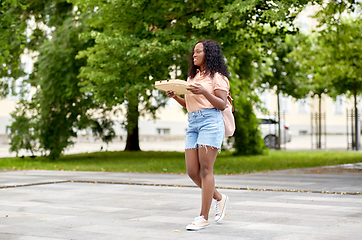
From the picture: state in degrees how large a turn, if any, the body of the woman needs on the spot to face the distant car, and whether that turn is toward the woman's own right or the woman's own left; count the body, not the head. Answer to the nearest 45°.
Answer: approximately 135° to the woman's own right

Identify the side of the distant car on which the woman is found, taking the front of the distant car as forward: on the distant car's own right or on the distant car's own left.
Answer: on the distant car's own left

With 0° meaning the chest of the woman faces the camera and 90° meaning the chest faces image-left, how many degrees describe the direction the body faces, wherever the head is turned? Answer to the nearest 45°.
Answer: approximately 45°

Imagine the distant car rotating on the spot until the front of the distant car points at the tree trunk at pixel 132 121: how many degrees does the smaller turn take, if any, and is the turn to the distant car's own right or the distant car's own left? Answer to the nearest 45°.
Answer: approximately 45° to the distant car's own left

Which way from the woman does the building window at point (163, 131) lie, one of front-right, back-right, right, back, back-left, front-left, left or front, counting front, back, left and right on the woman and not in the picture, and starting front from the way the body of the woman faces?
back-right

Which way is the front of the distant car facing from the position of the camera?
facing to the left of the viewer

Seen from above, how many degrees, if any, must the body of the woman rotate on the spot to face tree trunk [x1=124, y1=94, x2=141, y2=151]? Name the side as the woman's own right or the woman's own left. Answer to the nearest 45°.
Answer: approximately 135° to the woman's own right
